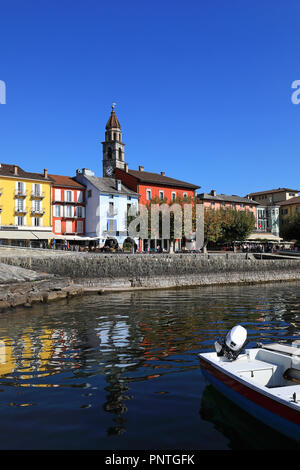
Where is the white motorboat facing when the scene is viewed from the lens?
facing the viewer and to the right of the viewer

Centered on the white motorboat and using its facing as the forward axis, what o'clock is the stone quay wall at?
The stone quay wall is roughly at 7 o'clock from the white motorboat.
